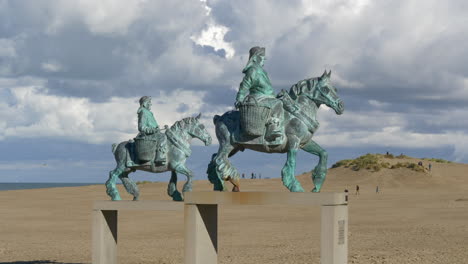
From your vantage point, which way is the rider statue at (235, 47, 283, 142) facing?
to the viewer's right

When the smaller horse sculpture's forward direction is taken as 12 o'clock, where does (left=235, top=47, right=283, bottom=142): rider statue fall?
The rider statue is roughly at 12 o'clock from the smaller horse sculpture.

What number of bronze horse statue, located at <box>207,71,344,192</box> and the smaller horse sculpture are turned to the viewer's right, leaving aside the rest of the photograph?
2

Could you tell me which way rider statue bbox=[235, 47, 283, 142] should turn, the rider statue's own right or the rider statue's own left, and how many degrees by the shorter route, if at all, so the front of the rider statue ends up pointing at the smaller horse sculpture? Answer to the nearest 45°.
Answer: approximately 135° to the rider statue's own left

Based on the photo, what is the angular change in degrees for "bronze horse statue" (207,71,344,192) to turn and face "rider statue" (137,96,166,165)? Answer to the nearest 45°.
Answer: approximately 135° to its left

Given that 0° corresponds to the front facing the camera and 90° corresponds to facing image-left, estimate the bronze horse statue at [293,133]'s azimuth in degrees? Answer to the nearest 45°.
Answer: approximately 270°

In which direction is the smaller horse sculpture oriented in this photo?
to the viewer's right

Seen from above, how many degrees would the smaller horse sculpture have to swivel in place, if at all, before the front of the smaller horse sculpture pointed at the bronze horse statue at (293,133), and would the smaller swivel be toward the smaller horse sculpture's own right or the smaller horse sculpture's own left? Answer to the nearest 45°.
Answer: approximately 45° to the smaller horse sculpture's own right

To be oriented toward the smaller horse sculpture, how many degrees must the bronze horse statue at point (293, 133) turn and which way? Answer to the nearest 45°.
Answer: approximately 135° to its left

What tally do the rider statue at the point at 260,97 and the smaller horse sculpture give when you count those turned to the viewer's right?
2
